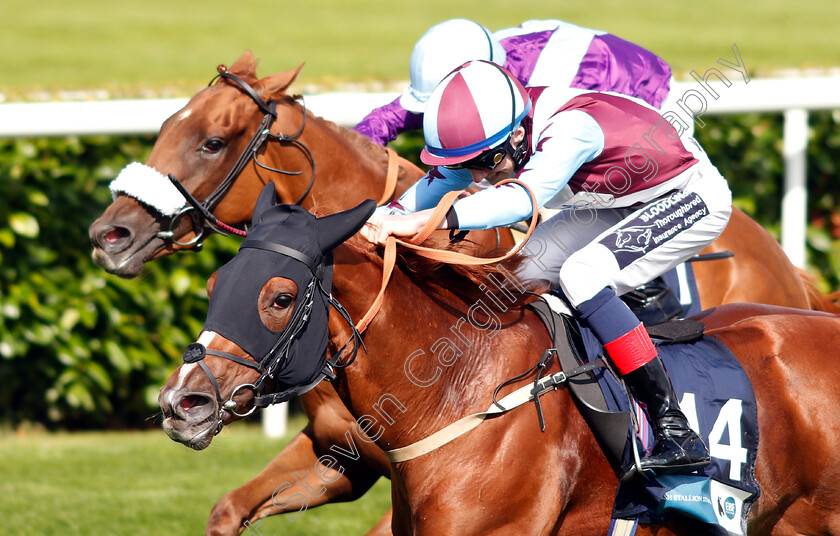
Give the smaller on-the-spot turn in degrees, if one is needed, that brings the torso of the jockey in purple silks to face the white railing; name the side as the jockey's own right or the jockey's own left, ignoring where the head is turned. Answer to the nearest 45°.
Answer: approximately 135° to the jockey's own right

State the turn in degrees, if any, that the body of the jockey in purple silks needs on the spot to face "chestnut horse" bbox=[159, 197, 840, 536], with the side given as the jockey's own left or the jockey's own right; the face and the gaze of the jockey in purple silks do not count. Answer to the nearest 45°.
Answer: approximately 90° to the jockey's own left

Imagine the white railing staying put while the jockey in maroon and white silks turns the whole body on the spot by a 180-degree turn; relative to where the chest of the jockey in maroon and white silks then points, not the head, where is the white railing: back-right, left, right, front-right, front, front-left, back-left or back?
left

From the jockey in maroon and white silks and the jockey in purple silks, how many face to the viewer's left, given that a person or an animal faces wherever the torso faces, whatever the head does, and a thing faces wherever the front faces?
2

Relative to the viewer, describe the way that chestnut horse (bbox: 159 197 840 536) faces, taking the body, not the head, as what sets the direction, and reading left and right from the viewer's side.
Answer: facing to the left of the viewer

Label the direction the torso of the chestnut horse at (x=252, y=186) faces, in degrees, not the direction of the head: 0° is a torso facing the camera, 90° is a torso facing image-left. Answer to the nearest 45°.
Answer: approximately 90°

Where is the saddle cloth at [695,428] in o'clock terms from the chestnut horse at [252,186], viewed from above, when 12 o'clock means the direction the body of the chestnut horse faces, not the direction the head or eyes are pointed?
The saddle cloth is roughly at 7 o'clock from the chestnut horse.

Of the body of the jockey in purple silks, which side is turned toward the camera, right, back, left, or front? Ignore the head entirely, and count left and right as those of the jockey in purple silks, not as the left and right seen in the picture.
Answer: left

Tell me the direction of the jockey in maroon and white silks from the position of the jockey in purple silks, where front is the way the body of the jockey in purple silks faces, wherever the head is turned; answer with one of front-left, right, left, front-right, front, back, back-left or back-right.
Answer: left

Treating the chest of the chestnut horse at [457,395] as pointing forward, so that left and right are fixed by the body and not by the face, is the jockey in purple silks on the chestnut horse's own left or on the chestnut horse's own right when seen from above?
on the chestnut horse's own right

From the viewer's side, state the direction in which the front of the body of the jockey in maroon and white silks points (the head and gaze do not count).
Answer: to the viewer's left

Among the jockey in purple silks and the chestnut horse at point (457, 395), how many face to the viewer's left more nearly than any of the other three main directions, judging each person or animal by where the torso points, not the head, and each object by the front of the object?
2
